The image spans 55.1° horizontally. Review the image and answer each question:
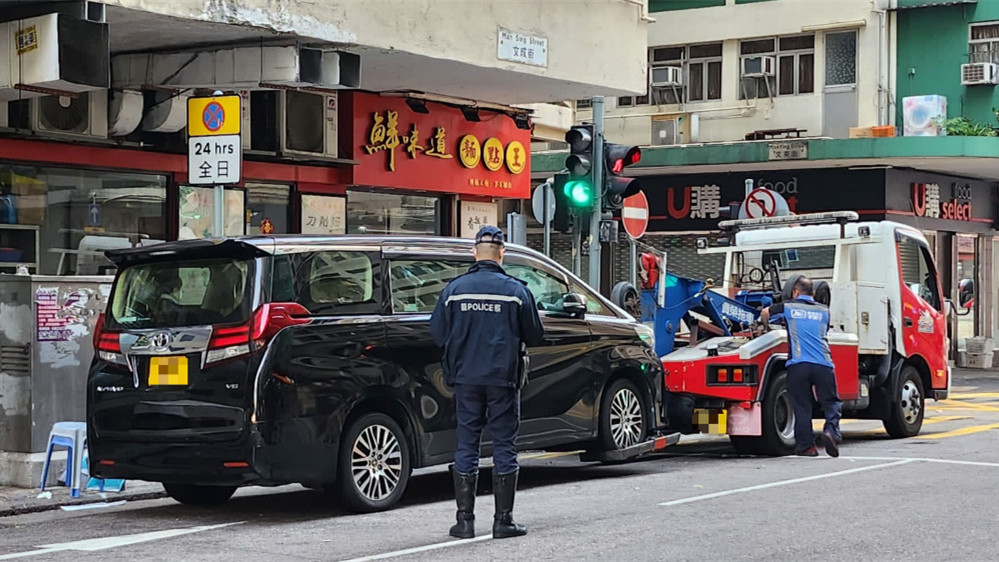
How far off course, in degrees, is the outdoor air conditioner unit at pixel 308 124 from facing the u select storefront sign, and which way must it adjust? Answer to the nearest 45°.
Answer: approximately 90° to its left

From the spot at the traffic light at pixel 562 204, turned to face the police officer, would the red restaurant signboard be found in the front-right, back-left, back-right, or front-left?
back-right

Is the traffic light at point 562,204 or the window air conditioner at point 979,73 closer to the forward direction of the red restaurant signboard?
the traffic light

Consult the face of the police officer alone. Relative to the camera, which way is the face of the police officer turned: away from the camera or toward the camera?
away from the camera

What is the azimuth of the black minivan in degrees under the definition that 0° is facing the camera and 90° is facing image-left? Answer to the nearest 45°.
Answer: approximately 225°

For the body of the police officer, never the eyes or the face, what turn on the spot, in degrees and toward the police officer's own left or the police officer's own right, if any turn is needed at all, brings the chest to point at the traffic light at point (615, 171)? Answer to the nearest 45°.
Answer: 0° — they already face it

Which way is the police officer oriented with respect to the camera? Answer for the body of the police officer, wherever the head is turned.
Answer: away from the camera

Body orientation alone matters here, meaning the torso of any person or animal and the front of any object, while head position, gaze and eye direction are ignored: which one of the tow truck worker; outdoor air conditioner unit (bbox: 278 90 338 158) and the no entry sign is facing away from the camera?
the tow truck worker

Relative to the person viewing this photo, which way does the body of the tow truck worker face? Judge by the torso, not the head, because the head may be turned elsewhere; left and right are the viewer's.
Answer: facing away from the viewer
